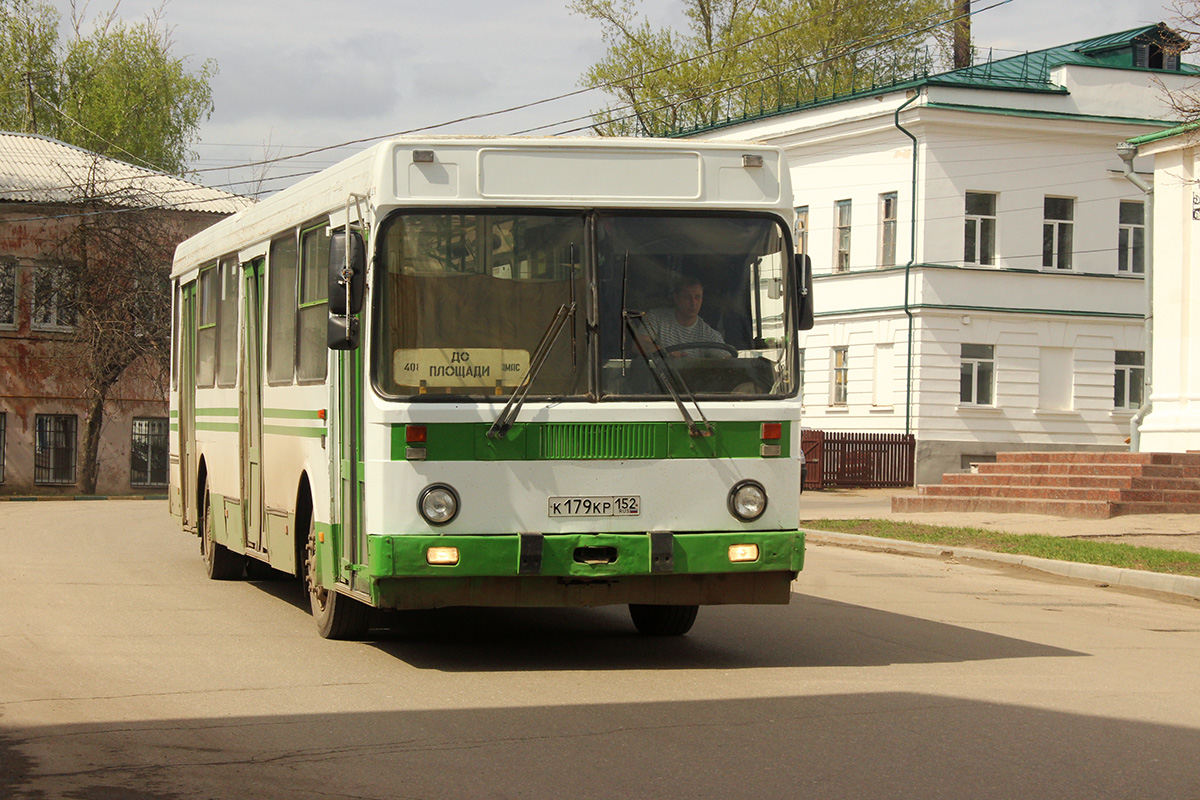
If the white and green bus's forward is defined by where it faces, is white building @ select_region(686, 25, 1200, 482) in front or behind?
behind

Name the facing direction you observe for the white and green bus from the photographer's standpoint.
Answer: facing the viewer

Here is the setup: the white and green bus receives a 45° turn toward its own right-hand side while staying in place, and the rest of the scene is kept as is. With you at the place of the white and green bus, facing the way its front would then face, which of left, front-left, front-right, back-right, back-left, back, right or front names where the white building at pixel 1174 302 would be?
back
